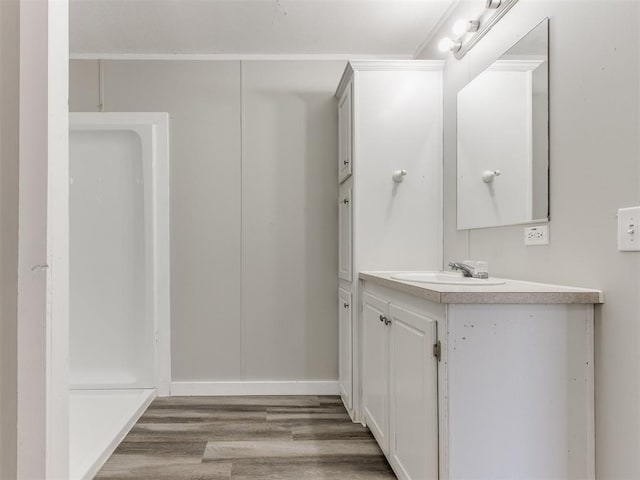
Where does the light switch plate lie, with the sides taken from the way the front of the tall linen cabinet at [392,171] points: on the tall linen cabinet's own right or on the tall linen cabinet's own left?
on the tall linen cabinet's own left

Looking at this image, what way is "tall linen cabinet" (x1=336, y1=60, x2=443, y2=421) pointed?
to the viewer's left

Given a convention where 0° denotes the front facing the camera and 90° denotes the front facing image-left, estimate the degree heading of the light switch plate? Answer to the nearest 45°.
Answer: approximately 45°

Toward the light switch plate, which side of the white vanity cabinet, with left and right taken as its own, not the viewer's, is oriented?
left
